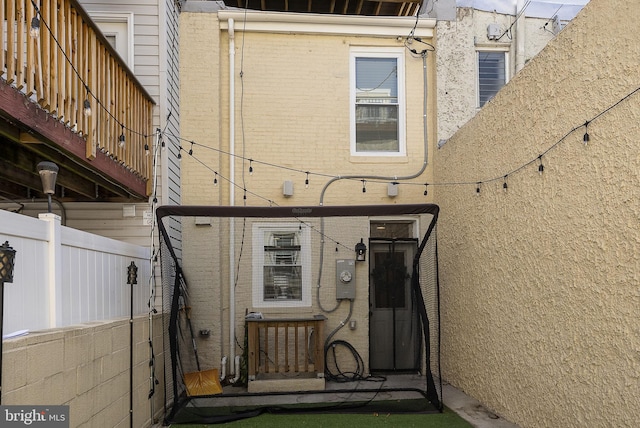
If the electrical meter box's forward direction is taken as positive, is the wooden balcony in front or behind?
in front

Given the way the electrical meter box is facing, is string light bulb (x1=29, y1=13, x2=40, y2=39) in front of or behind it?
in front

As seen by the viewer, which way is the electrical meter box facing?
toward the camera

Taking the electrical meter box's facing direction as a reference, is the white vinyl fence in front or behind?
in front

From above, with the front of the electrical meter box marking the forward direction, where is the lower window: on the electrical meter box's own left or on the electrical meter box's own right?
on the electrical meter box's own right
